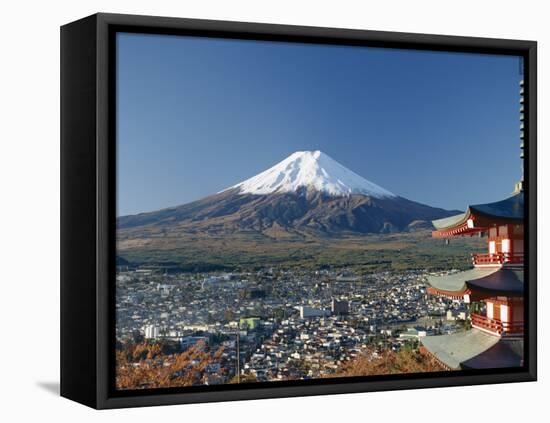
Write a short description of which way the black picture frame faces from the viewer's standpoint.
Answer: facing the viewer and to the right of the viewer
